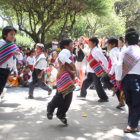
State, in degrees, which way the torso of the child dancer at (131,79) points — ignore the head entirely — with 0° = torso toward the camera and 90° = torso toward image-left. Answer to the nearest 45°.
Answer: approximately 135°

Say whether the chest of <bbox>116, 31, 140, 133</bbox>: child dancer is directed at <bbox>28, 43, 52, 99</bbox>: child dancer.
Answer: yes

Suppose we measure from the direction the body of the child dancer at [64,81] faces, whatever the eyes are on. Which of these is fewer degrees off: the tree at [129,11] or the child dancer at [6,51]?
the tree

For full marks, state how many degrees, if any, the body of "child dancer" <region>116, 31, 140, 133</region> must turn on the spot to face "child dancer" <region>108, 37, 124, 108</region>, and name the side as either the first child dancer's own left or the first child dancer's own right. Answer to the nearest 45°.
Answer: approximately 45° to the first child dancer's own right

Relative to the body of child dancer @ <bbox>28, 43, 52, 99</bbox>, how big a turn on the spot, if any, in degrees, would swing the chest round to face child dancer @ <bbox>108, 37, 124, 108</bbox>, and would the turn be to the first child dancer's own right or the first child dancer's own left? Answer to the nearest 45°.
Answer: approximately 135° to the first child dancer's own left
